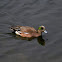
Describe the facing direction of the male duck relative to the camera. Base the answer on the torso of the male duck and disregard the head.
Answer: to the viewer's right
